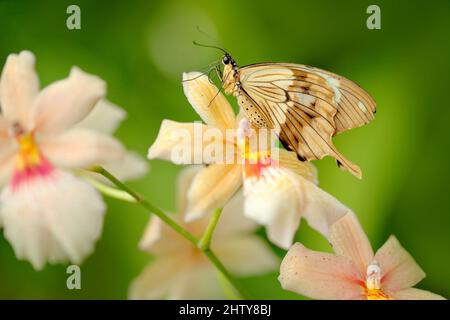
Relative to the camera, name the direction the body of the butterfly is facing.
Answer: to the viewer's left
